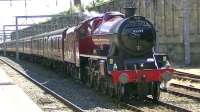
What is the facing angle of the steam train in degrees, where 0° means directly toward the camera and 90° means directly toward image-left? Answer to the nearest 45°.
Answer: approximately 315°

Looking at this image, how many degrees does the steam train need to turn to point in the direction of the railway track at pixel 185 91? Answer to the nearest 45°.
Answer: approximately 90° to its left

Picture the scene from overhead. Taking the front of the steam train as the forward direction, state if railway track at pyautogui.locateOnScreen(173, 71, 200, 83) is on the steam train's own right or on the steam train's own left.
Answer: on the steam train's own left
